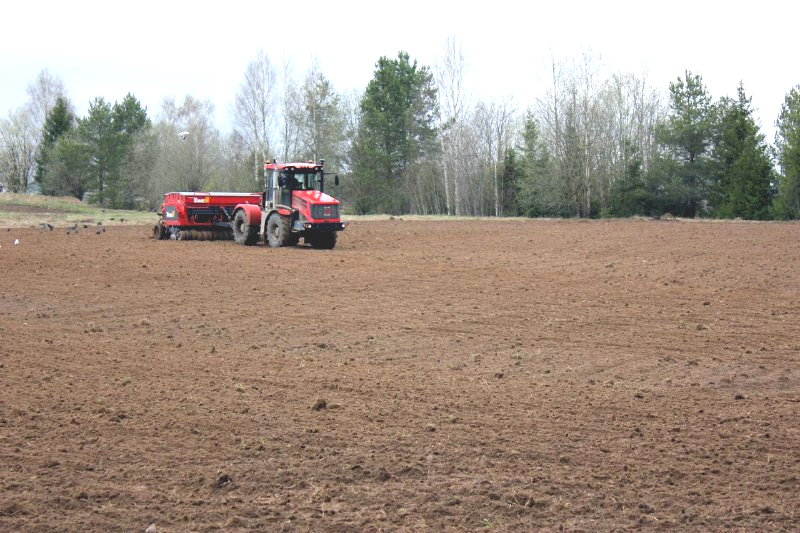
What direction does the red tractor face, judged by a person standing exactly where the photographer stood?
facing the viewer and to the right of the viewer

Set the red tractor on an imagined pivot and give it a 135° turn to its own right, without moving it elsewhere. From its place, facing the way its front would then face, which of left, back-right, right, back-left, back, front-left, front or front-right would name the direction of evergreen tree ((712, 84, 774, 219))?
back-right
